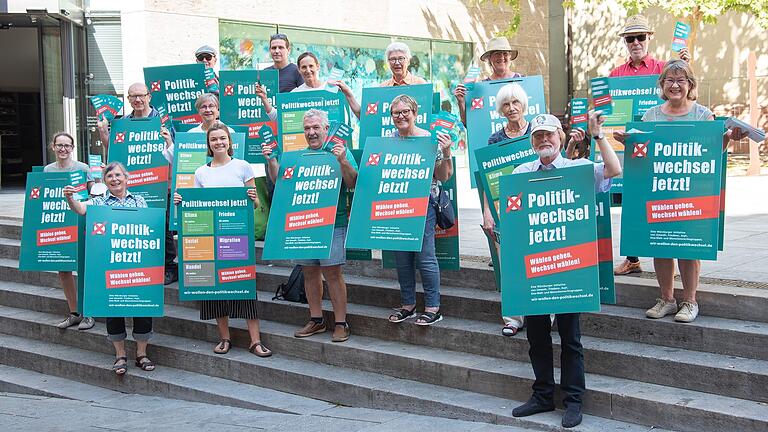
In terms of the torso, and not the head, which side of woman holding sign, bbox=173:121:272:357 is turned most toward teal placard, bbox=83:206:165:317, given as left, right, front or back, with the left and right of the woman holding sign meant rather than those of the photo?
right

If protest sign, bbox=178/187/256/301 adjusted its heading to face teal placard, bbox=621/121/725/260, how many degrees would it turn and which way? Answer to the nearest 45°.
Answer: approximately 45° to its left

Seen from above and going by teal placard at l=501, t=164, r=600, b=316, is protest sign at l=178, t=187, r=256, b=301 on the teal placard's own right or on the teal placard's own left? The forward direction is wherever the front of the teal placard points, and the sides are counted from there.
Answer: on the teal placard's own right

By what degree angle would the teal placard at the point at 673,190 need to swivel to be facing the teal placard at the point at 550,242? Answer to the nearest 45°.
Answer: approximately 45° to its right

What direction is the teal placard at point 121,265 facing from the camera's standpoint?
toward the camera

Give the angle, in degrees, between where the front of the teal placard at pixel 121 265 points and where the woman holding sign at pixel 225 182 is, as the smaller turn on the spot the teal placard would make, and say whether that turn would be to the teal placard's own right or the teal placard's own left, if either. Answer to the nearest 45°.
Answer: approximately 90° to the teal placard's own left

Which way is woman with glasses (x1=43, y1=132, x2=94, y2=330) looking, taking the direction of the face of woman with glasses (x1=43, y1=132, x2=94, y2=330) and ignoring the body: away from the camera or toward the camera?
toward the camera

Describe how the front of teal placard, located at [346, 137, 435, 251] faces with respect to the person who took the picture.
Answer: facing the viewer

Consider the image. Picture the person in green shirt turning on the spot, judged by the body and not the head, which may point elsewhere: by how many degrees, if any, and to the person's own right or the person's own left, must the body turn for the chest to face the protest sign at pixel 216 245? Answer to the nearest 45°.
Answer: approximately 45° to the person's own right

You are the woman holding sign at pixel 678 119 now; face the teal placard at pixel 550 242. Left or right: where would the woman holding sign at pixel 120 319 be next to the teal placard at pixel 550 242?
right

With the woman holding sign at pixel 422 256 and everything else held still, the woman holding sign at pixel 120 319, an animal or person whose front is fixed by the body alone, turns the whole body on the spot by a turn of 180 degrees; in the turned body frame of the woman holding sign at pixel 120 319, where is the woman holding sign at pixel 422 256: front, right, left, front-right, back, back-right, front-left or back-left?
back-right

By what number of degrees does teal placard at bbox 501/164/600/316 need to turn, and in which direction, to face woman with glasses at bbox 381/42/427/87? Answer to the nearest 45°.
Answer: approximately 135° to its right

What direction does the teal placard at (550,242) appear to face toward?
toward the camera

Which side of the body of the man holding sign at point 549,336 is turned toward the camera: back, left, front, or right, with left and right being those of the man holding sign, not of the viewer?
front
